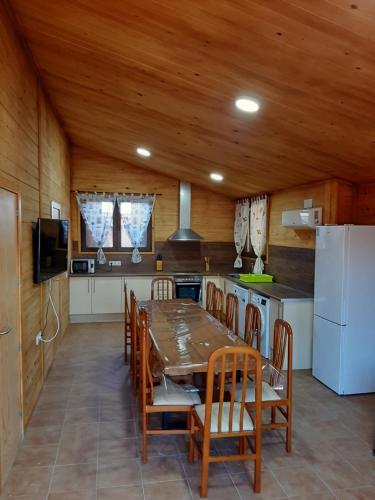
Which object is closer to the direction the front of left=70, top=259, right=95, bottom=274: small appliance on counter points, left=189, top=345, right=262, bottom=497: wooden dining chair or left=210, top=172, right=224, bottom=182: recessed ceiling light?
the wooden dining chair

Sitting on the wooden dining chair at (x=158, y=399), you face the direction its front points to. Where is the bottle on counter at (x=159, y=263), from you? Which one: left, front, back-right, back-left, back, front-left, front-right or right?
left

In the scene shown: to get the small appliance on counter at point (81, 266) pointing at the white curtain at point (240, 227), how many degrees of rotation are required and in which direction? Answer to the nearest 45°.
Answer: approximately 90° to its left

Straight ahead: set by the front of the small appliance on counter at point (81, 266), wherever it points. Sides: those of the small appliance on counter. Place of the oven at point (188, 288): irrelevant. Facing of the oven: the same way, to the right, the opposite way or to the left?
the same way

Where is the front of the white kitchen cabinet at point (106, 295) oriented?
toward the camera

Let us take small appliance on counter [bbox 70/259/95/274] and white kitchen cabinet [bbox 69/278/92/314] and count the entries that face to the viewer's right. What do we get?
0

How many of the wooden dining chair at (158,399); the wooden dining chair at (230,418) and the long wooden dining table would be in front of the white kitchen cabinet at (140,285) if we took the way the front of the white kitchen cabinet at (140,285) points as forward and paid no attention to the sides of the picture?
3

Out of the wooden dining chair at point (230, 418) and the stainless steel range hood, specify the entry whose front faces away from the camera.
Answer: the wooden dining chair

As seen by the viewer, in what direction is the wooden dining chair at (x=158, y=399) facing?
to the viewer's right

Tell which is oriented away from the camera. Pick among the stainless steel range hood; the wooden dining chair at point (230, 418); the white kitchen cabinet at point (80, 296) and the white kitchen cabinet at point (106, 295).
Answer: the wooden dining chair

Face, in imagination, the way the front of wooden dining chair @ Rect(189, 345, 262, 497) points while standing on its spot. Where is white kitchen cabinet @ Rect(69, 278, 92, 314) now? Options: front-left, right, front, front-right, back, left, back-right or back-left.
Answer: front-left

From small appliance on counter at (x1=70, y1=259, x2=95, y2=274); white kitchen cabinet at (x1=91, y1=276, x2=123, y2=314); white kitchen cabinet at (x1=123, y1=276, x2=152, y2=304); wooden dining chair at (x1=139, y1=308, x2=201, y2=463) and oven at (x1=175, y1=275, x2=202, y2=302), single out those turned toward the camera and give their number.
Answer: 4

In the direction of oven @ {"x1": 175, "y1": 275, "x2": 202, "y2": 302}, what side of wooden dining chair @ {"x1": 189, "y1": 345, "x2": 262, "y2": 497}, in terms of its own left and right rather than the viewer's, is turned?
front

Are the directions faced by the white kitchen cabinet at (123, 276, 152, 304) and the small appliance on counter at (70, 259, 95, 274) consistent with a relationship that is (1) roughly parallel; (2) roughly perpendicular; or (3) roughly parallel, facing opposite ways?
roughly parallel

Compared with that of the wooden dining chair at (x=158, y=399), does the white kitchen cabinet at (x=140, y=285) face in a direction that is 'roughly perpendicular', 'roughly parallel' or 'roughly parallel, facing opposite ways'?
roughly perpendicular

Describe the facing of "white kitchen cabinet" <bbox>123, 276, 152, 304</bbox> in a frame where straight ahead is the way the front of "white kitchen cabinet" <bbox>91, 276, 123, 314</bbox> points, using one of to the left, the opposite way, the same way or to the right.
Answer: the same way

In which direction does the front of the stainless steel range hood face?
toward the camera

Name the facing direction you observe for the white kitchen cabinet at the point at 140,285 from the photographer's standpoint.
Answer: facing the viewer
